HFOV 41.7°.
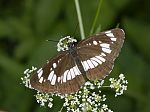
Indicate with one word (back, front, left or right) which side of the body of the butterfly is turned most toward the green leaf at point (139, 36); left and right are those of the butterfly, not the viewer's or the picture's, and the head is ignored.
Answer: right

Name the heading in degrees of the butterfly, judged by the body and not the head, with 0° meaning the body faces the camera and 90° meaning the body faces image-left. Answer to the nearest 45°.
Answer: approximately 135°
